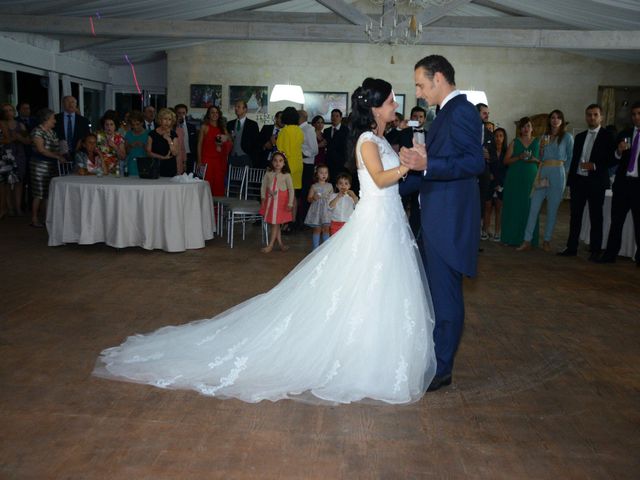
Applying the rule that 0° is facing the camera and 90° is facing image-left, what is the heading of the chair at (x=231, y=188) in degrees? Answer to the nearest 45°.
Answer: approximately 45°

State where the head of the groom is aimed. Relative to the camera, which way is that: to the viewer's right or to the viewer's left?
to the viewer's left

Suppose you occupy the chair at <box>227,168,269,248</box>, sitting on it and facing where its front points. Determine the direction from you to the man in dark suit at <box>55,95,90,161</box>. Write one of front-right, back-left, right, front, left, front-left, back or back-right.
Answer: right

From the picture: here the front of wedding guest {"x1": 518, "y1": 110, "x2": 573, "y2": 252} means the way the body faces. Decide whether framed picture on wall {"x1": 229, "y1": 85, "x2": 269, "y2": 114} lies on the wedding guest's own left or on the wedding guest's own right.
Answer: on the wedding guest's own right

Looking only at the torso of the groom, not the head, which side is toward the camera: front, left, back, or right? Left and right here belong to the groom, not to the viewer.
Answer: left

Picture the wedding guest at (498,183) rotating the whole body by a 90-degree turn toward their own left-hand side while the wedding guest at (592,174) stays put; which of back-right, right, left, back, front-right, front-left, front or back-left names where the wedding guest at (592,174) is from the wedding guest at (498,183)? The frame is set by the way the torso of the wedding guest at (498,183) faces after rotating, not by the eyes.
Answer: front

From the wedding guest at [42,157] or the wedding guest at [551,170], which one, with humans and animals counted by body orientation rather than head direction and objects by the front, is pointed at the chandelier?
the wedding guest at [42,157]

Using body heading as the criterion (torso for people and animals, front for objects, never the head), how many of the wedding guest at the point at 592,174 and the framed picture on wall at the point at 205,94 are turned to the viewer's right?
0

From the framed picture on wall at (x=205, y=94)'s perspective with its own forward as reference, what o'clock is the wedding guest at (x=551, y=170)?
The wedding guest is roughly at 11 o'clock from the framed picture on wall.

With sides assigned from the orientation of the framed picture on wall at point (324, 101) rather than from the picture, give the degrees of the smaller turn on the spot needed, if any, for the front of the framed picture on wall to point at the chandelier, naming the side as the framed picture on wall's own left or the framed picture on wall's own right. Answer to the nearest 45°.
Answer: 0° — it already faces it
